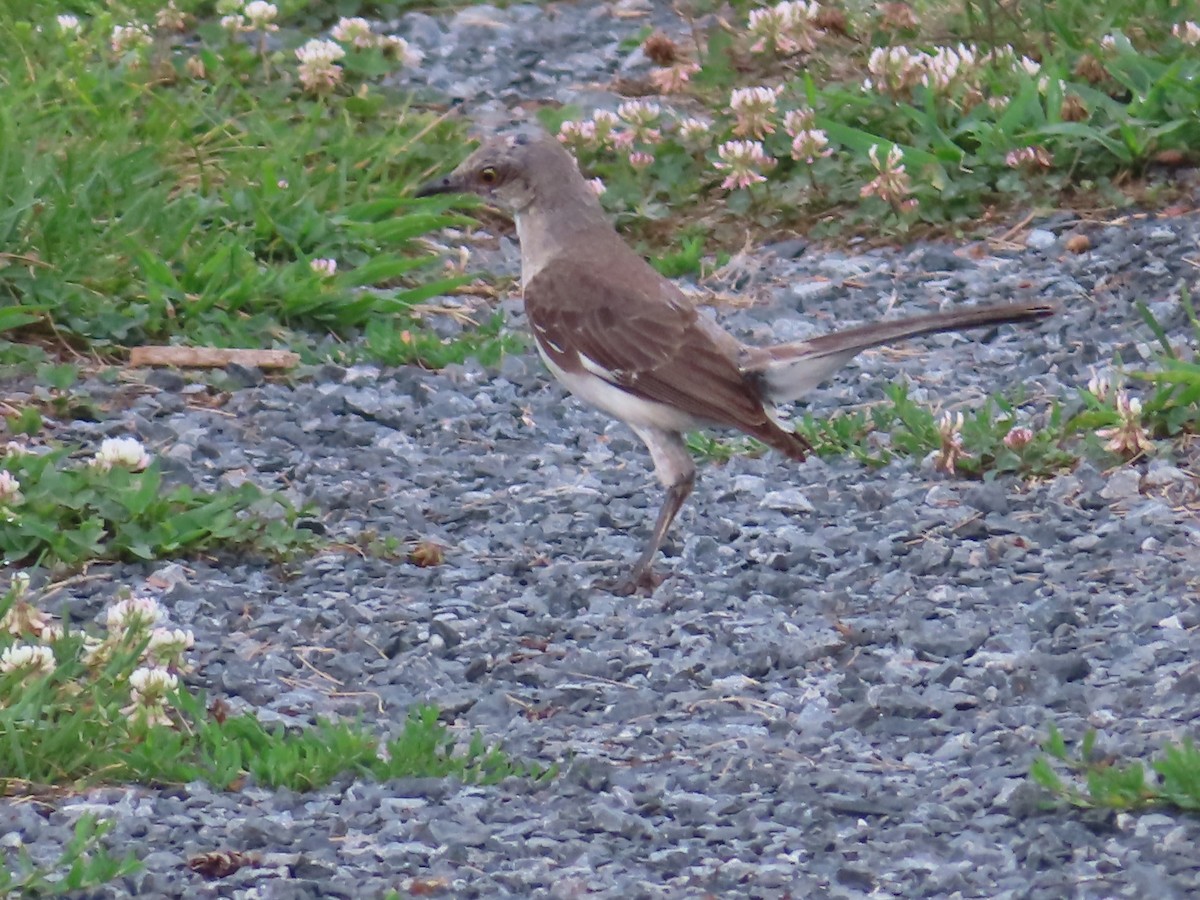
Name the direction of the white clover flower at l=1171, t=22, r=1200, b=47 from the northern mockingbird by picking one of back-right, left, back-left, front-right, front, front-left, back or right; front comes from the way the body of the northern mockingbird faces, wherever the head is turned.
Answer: back-right

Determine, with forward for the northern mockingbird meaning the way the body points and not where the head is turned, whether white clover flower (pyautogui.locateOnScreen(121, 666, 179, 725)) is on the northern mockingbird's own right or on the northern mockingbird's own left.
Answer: on the northern mockingbird's own left

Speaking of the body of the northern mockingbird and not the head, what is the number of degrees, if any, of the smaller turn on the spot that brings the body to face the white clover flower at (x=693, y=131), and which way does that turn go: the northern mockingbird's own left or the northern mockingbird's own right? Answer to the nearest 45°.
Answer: approximately 90° to the northern mockingbird's own right

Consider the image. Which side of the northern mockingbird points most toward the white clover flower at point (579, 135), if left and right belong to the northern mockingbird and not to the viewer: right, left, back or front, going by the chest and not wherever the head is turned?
right

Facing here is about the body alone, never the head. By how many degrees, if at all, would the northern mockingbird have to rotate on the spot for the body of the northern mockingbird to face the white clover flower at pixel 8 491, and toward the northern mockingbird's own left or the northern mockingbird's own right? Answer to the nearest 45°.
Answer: approximately 45° to the northern mockingbird's own left

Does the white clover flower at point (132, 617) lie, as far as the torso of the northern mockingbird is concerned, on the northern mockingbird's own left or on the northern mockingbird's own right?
on the northern mockingbird's own left

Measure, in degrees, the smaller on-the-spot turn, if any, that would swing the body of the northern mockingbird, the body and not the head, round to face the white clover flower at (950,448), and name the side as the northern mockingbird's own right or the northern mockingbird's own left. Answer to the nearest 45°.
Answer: approximately 180°

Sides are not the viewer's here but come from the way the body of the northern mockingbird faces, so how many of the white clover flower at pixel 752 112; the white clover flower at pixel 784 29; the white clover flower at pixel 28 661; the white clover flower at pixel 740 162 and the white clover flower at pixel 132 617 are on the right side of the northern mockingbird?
3

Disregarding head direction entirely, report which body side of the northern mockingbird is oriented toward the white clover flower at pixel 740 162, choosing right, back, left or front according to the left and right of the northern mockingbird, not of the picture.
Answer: right

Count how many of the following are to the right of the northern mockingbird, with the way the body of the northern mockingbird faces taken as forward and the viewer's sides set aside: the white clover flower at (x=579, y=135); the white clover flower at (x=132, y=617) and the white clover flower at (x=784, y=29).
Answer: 2

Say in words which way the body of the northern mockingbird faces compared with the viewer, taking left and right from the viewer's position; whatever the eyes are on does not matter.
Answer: facing to the left of the viewer

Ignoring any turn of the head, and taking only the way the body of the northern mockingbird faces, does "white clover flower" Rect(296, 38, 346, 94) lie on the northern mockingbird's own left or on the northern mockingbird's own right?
on the northern mockingbird's own right

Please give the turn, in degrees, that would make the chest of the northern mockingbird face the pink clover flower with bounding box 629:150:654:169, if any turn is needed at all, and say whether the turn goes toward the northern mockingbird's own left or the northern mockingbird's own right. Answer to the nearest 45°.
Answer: approximately 90° to the northern mockingbird's own right
